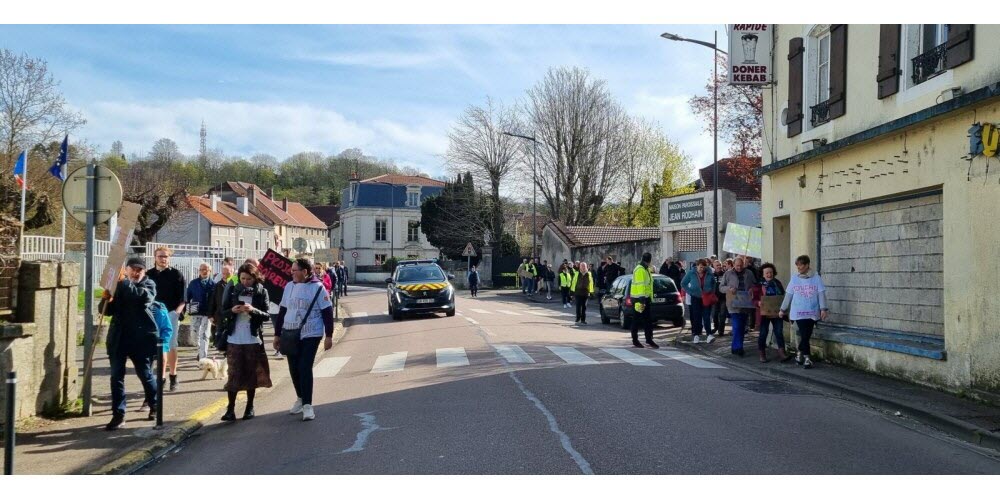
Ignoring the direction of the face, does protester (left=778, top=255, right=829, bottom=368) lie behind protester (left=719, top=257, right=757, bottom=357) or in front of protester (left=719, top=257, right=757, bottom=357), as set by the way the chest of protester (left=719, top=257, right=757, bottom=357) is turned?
in front

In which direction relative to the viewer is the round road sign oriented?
away from the camera

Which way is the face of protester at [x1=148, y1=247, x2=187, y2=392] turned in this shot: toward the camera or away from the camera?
toward the camera

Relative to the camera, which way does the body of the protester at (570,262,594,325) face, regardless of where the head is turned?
toward the camera

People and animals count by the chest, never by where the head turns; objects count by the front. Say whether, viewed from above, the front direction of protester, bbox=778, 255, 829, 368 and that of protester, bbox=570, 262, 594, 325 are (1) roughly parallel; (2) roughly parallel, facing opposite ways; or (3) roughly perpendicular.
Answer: roughly parallel

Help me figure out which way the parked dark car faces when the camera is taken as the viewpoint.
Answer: facing away from the viewer and to the left of the viewer

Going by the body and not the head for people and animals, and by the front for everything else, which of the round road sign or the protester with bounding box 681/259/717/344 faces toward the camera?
the protester

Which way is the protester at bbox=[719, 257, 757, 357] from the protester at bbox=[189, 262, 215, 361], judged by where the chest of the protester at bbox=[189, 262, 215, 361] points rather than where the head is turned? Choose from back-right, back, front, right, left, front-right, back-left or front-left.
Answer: left

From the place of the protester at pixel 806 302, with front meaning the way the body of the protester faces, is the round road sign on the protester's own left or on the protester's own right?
on the protester's own right

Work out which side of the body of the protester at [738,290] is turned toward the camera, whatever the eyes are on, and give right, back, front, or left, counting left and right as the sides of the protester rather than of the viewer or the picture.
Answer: front

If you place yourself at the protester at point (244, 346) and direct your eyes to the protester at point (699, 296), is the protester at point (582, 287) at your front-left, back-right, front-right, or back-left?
front-left
